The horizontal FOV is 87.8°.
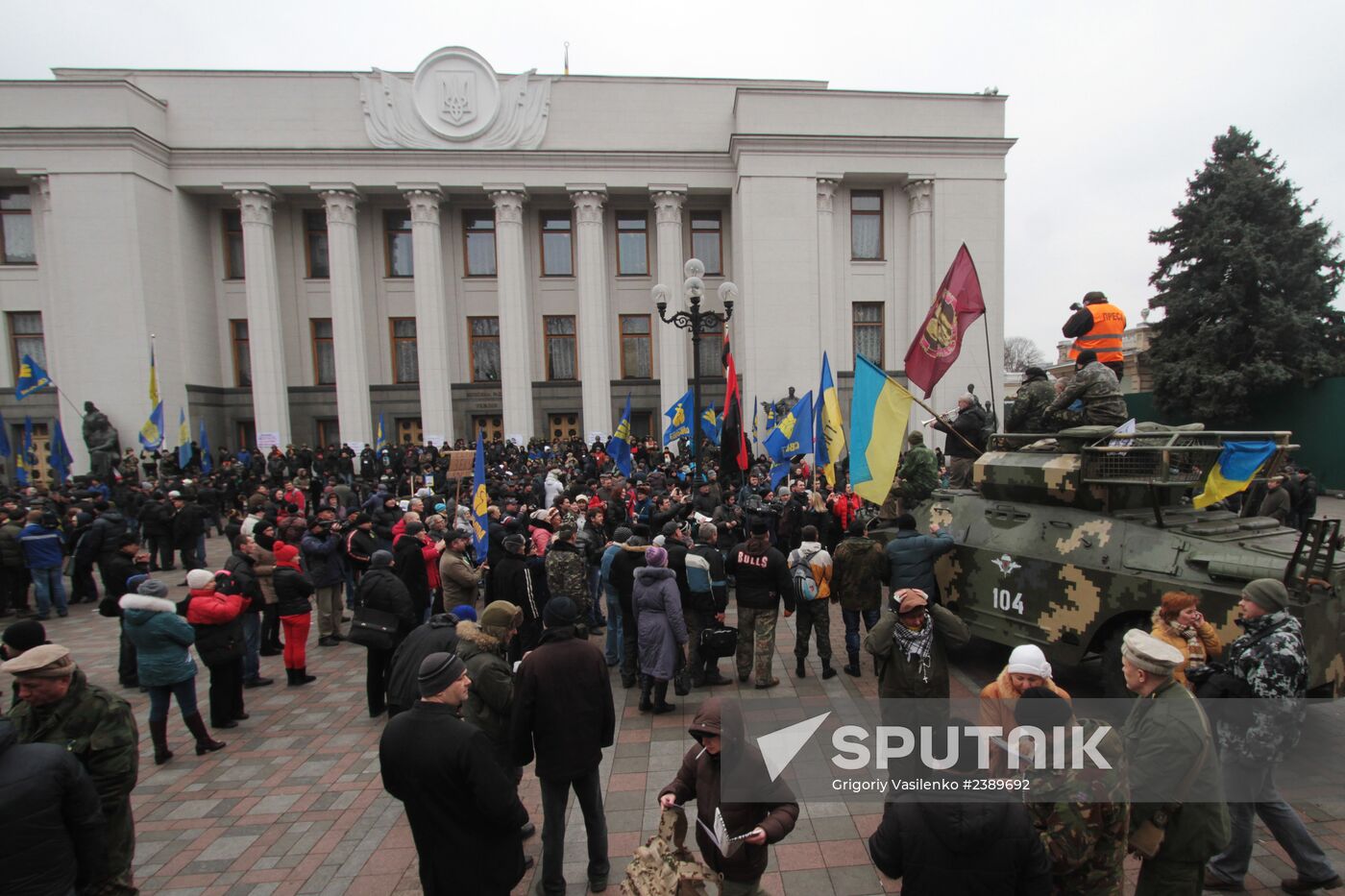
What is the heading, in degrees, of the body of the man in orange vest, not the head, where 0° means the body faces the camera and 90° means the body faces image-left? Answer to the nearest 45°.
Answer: approximately 135°

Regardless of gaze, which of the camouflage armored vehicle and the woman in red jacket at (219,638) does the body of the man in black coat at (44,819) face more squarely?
the woman in red jacket

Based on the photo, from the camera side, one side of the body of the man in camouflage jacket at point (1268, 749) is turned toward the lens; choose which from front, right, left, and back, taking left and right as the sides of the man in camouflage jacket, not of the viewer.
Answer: left

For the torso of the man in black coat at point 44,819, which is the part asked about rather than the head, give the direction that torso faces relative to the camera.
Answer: away from the camera

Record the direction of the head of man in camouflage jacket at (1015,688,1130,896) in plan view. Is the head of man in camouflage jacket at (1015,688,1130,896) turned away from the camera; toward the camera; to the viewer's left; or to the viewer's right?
away from the camera

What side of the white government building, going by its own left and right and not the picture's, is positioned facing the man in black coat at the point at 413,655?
front

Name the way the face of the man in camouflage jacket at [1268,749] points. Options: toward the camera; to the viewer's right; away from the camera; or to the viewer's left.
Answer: to the viewer's left

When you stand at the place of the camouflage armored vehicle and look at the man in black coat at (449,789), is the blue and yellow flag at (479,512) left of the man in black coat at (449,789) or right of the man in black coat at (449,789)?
right

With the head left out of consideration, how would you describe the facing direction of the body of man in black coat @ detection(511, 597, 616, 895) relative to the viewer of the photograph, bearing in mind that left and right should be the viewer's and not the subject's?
facing away from the viewer

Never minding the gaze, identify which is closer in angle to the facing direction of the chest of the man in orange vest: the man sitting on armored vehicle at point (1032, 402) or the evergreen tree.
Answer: the man sitting on armored vehicle
